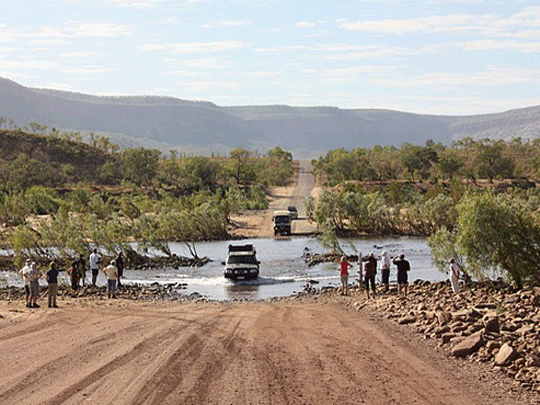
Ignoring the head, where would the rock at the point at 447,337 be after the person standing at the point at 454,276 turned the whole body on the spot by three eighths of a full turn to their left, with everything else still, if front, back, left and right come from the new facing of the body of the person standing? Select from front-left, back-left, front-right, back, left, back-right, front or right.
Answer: front

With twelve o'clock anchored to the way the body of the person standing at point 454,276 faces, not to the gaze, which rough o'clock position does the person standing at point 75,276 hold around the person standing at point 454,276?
the person standing at point 75,276 is roughly at 11 o'clock from the person standing at point 454,276.

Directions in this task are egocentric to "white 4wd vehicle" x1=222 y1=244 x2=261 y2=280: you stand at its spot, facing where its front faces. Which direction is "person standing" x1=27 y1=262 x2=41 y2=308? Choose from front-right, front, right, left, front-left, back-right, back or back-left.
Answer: front-right

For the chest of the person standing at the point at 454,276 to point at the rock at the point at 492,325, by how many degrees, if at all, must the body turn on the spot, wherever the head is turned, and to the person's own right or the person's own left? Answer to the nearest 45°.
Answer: approximately 135° to the person's own left

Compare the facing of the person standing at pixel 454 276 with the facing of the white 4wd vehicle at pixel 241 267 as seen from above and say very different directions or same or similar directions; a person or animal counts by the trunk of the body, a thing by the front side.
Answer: very different directions

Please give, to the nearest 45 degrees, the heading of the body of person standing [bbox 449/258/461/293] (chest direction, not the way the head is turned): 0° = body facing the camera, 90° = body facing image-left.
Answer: approximately 135°

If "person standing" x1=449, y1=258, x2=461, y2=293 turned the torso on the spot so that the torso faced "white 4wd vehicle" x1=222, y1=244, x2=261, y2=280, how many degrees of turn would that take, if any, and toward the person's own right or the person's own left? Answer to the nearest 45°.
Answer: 0° — they already face it

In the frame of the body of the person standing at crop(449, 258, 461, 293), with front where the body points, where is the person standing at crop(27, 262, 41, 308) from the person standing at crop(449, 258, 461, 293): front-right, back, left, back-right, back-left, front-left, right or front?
front-left

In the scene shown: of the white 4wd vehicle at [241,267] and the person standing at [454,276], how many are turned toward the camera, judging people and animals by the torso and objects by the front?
1

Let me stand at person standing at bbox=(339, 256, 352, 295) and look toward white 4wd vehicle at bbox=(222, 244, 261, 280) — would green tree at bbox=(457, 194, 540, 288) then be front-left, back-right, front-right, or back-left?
back-right

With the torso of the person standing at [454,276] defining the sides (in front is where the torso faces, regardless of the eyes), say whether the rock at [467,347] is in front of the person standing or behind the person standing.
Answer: behind

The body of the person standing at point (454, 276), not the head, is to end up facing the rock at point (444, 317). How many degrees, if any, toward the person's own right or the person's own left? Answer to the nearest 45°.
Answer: approximately 135° to the person's own left

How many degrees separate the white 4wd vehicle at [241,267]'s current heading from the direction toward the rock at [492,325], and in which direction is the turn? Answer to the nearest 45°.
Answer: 0° — it already faces it

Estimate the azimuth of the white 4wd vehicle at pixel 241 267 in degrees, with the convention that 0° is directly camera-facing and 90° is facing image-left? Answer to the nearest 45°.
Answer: approximately 0°

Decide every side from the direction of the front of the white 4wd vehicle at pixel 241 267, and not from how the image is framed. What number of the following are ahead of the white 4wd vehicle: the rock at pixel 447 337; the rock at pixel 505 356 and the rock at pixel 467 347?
3

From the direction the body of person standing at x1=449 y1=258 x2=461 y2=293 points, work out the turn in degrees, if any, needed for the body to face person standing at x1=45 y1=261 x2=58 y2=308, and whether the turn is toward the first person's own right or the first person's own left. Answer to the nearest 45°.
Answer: approximately 45° to the first person's own left

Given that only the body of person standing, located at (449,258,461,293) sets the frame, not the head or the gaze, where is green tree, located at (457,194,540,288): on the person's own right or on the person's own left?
on the person's own right

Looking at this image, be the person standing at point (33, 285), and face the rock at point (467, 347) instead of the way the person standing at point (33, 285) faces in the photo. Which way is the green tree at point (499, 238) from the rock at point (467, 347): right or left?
left

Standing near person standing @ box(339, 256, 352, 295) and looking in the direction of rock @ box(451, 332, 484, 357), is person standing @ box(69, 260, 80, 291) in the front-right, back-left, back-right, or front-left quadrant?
back-right
